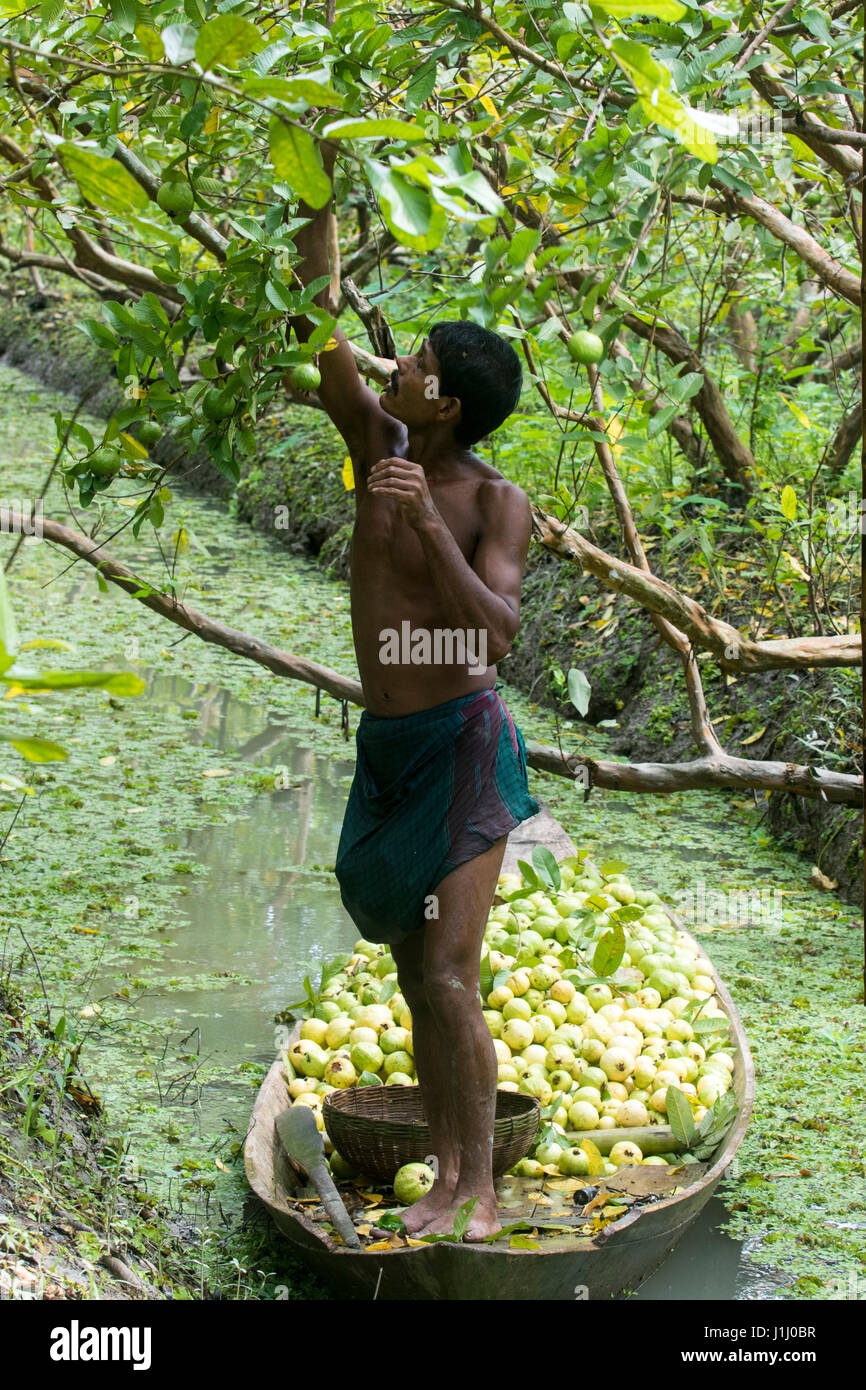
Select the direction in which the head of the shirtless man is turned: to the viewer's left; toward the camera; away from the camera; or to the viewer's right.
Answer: to the viewer's left

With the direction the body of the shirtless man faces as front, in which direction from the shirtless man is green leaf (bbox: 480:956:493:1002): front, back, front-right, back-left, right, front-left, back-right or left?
back-right

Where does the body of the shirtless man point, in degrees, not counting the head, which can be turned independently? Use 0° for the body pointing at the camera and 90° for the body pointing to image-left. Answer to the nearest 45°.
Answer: approximately 45°

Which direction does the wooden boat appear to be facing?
away from the camera
